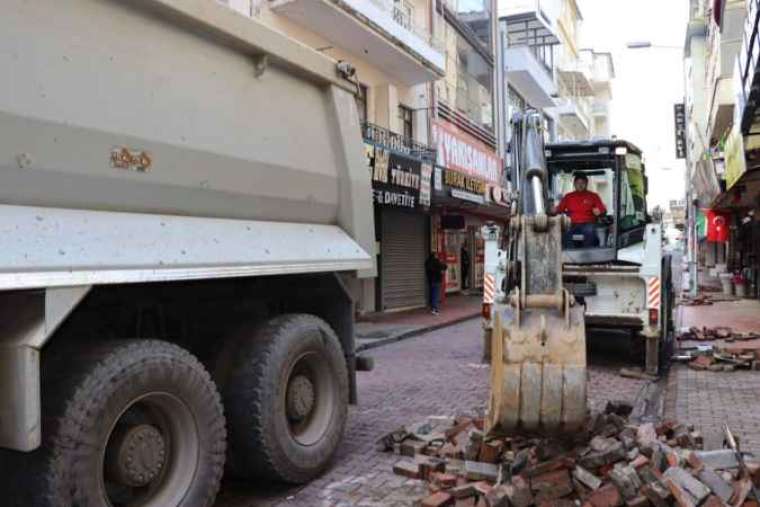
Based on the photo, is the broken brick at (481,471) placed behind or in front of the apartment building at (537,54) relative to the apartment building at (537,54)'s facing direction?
in front

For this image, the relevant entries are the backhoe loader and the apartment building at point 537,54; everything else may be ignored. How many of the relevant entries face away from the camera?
1

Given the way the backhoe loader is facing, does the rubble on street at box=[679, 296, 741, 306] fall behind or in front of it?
in front

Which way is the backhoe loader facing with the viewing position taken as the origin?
facing away from the viewer

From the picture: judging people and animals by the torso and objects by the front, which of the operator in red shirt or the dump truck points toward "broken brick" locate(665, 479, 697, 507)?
the operator in red shirt

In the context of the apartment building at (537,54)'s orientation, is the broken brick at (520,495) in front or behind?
in front

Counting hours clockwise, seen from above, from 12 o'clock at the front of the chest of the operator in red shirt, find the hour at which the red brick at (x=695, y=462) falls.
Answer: The red brick is roughly at 12 o'clock from the operator in red shirt.

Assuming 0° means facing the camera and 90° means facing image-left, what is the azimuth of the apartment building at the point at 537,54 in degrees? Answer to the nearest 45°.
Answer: approximately 315°

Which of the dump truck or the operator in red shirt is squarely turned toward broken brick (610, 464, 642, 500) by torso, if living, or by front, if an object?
the operator in red shirt

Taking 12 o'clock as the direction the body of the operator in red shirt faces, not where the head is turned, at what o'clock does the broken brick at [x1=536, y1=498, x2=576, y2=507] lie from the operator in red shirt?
The broken brick is roughly at 12 o'clock from the operator in red shirt.

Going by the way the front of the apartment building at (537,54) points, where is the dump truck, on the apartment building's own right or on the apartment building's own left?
on the apartment building's own right

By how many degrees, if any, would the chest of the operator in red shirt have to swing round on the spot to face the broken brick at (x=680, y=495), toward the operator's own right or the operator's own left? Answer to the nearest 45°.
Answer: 0° — they already face it
